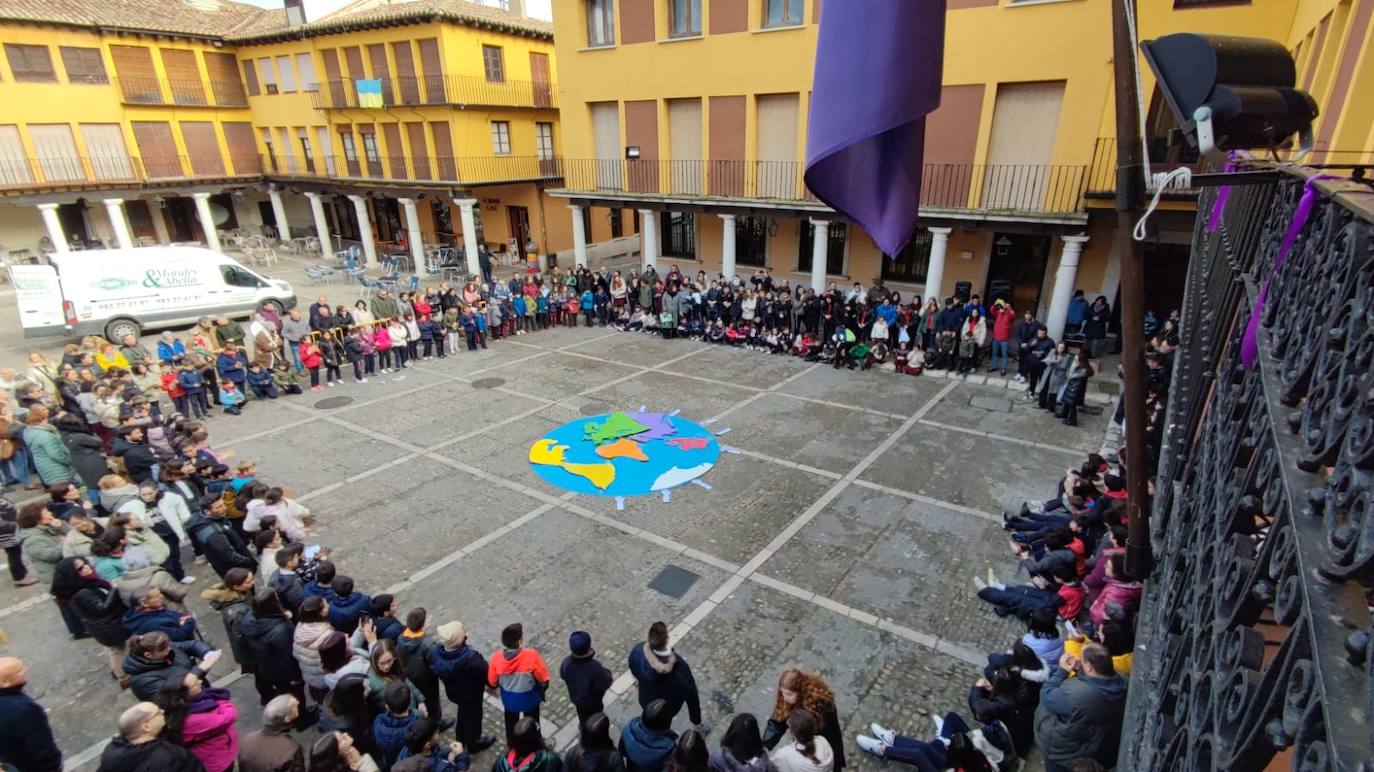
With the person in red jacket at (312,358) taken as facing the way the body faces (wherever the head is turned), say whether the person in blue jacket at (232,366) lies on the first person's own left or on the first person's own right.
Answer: on the first person's own right

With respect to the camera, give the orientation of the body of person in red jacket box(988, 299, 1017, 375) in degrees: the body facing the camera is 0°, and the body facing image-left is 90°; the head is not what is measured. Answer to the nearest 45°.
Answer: approximately 45°

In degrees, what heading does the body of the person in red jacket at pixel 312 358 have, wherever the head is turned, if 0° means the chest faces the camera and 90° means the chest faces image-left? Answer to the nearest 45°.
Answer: approximately 315°

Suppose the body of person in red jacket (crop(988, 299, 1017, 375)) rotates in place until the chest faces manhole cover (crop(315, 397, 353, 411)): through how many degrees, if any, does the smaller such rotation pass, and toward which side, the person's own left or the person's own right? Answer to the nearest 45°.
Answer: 0° — they already face it

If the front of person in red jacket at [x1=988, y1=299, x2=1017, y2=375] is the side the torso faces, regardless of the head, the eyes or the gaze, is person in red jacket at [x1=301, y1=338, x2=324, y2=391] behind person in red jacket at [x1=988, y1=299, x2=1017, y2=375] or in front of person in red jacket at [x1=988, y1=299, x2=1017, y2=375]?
in front

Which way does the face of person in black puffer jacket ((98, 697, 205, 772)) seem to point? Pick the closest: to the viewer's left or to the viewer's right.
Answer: to the viewer's right

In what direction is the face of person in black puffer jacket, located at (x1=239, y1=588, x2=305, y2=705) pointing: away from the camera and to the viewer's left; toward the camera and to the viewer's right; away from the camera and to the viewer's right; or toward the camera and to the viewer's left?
away from the camera and to the viewer's right

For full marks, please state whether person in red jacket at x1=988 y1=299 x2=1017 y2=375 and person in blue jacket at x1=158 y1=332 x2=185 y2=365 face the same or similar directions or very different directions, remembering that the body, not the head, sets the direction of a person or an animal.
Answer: very different directions

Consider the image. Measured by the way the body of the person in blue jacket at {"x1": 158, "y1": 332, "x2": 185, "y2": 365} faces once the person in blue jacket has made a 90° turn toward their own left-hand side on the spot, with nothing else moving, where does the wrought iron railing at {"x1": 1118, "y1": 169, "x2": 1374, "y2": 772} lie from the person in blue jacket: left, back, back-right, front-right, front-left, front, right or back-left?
back-right

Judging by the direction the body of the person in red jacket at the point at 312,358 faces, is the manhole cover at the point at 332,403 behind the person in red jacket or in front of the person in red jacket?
in front

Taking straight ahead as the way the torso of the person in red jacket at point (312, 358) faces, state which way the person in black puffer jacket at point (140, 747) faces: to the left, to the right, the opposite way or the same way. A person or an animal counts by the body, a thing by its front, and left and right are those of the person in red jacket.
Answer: to the left

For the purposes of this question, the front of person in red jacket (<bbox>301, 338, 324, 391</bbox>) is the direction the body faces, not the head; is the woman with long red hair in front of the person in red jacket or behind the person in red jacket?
in front

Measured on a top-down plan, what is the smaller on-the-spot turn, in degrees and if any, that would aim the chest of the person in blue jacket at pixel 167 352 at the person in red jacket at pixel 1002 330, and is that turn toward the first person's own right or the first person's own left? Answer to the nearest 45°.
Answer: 0° — they already face them

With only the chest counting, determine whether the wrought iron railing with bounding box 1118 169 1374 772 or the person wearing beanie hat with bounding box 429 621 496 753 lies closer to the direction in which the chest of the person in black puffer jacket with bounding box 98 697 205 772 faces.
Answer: the person wearing beanie hat
